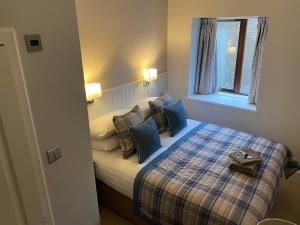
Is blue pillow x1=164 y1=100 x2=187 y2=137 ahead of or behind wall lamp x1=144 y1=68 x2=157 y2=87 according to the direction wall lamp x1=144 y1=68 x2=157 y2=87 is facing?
ahead

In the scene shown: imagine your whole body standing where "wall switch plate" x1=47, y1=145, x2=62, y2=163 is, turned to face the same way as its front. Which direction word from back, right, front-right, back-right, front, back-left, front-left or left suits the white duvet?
left

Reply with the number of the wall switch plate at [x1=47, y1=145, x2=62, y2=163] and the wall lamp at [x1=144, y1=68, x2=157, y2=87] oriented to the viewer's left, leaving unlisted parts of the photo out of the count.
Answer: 0

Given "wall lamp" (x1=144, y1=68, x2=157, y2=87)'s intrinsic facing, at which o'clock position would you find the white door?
The white door is roughly at 2 o'clock from the wall lamp.

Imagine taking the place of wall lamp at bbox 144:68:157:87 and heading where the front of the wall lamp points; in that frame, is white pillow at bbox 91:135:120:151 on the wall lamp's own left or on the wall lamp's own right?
on the wall lamp's own right

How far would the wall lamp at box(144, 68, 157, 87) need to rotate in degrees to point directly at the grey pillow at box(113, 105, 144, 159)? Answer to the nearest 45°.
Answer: approximately 45° to its right

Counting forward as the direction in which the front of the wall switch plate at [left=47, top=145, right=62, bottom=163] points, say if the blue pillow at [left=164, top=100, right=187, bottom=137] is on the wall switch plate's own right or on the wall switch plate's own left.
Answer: on the wall switch plate's own left

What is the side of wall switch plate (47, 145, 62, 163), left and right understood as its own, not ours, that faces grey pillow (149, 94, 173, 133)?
left

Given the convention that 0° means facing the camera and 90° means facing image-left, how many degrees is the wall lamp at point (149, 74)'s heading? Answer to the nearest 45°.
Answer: approximately 315°

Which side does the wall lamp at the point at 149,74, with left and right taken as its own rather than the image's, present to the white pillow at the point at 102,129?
right

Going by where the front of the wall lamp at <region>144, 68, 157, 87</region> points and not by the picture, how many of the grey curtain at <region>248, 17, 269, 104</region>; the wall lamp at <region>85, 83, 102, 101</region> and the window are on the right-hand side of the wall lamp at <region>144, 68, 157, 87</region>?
1

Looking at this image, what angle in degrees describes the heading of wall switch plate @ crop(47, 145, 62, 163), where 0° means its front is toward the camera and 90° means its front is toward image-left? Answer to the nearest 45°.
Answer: approximately 315°
